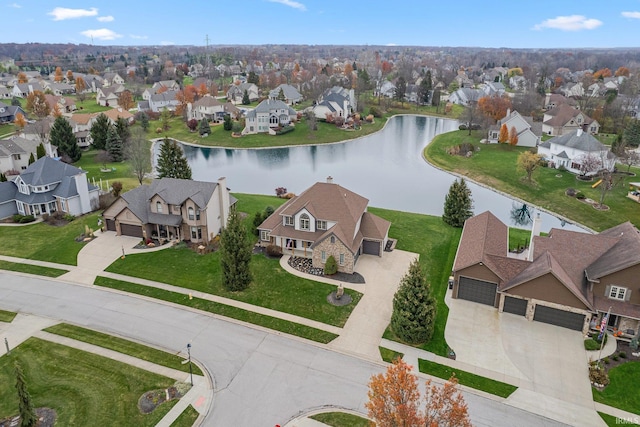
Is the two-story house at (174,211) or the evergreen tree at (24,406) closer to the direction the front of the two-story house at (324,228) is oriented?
the evergreen tree

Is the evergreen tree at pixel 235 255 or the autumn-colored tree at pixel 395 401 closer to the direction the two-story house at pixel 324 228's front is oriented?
the autumn-colored tree

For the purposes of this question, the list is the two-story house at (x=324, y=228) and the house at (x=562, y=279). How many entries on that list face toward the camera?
2

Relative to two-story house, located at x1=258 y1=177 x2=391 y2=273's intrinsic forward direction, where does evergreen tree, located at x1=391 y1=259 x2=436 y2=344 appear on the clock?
The evergreen tree is roughly at 11 o'clock from the two-story house.

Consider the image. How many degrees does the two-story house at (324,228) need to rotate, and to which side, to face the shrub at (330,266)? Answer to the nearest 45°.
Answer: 0° — it already faces it

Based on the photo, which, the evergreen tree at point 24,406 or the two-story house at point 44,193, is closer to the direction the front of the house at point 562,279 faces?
the evergreen tree

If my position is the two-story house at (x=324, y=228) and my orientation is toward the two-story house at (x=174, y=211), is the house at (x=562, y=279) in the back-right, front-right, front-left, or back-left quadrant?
back-left

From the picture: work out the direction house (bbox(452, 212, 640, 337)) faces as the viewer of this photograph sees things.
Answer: facing the viewer

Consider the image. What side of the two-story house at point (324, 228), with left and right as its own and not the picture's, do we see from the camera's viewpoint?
front

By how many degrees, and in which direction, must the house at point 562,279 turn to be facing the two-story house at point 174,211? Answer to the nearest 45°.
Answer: approximately 90° to its right

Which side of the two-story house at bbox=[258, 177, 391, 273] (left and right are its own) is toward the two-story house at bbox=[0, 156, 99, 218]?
right

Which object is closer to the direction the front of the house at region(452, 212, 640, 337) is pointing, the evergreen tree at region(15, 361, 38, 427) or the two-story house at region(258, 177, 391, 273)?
the evergreen tree
